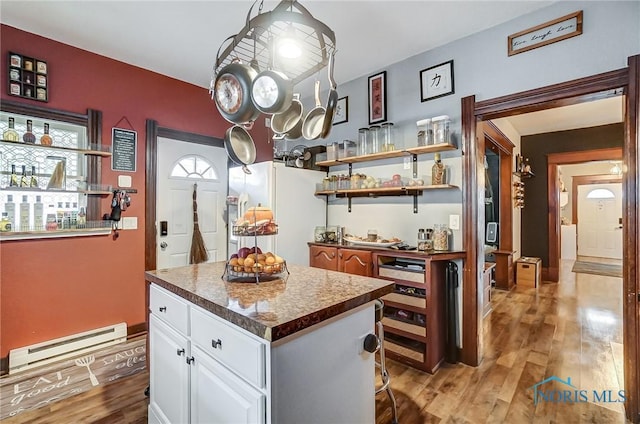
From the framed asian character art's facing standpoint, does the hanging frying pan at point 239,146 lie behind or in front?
in front

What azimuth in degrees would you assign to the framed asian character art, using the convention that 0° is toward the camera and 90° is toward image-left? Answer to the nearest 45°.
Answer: approximately 45°

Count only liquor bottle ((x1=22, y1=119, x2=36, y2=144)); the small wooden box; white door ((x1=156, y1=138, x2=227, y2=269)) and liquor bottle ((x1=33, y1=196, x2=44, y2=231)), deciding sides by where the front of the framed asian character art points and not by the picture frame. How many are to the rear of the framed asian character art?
1

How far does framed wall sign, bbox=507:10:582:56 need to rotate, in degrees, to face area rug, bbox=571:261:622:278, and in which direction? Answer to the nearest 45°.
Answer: approximately 135° to its right

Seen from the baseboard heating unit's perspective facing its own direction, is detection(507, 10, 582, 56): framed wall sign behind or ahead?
ahead

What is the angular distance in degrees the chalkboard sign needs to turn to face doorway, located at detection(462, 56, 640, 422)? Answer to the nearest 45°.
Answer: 0° — it already faces it

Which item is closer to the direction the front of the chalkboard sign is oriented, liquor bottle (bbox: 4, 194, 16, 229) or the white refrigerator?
the white refrigerator

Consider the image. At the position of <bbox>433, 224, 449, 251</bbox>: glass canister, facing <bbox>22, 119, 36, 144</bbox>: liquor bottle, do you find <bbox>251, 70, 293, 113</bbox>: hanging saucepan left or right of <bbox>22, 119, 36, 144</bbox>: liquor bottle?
left

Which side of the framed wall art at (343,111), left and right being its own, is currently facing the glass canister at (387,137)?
left

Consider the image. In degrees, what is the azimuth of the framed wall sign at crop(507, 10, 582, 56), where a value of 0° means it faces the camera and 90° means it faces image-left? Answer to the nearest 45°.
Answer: approximately 45°
